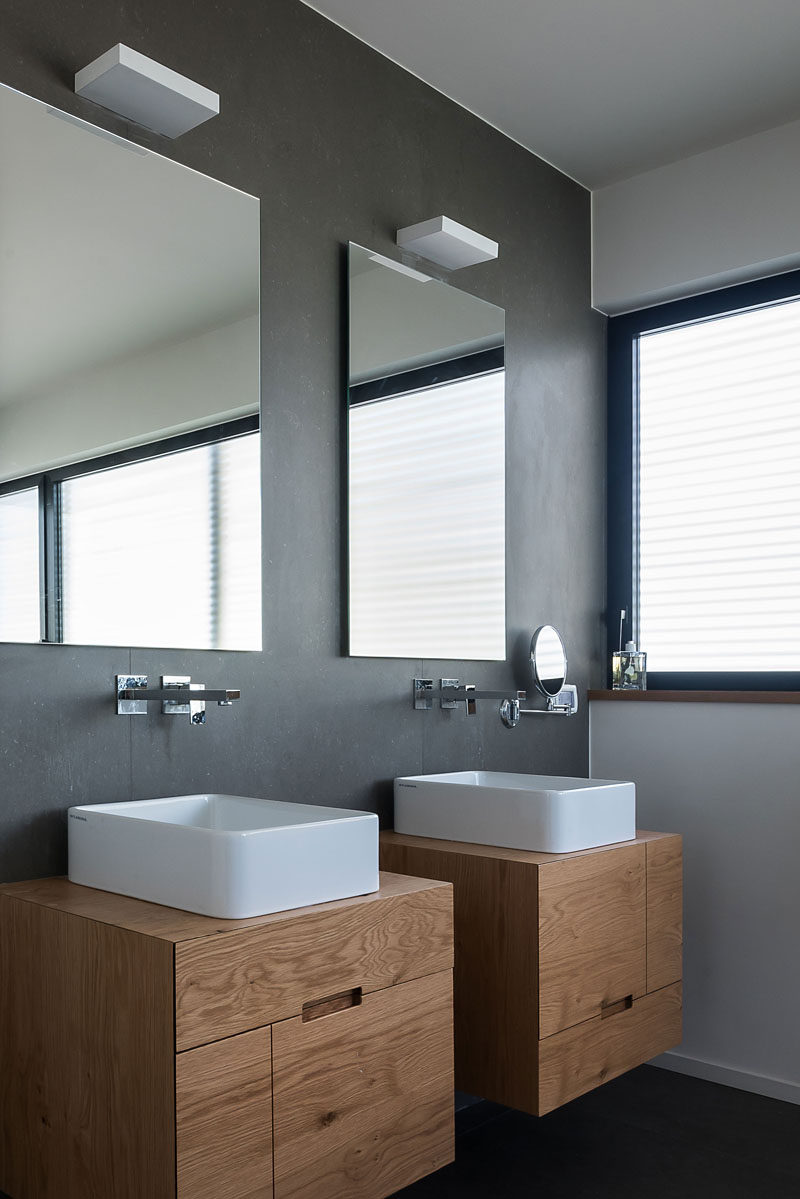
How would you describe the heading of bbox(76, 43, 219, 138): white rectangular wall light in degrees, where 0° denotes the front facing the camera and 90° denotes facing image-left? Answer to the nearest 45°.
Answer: approximately 315°

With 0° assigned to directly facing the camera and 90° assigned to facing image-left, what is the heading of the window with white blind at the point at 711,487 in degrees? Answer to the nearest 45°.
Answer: approximately 45°

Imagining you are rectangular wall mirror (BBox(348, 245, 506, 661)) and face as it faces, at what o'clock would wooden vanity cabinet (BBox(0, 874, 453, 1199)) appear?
The wooden vanity cabinet is roughly at 2 o'clock from the rectangular wall mirror.

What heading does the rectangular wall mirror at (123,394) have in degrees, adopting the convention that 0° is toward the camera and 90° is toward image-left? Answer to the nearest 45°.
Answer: approximately 315°

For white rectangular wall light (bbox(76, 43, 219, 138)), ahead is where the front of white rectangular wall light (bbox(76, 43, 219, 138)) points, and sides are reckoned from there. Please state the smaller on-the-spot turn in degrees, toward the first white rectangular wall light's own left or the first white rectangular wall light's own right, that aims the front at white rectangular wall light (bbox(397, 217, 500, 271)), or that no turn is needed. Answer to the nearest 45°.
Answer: approximately 90° to the first white rectangular wall light's own left

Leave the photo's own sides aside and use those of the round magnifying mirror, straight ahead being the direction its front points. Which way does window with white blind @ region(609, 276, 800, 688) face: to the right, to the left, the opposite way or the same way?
to the right

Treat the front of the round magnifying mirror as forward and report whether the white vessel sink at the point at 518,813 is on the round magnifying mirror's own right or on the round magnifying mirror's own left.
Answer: on the round magnifying mirror's own right

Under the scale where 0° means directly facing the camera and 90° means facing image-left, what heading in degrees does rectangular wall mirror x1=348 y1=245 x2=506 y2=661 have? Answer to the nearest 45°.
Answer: approximately 315°

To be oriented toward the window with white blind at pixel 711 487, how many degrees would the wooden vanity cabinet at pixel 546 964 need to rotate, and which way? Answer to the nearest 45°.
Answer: approximately 90° to its left
